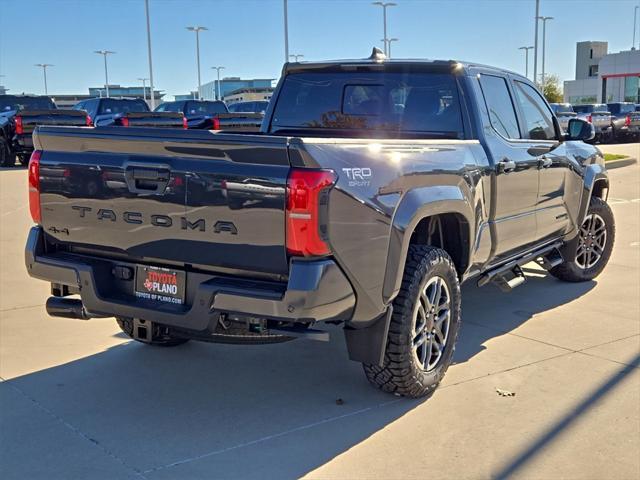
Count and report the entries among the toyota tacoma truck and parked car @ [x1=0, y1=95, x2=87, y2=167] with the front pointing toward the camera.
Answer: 0

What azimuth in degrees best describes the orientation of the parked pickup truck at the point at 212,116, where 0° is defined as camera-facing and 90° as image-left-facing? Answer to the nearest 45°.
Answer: approximately 135°

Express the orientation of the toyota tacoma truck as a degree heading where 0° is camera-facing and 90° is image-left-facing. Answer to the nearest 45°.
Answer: approximately 225°

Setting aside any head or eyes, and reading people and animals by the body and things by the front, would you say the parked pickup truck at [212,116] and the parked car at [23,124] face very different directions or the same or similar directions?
same or similar directions

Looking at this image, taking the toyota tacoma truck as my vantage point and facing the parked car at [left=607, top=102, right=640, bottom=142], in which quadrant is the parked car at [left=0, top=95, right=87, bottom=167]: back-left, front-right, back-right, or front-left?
front-left

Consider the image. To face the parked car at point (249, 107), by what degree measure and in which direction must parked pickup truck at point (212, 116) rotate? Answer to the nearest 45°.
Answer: approximately 45° to its right

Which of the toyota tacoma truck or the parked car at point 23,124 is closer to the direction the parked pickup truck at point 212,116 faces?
the parked car

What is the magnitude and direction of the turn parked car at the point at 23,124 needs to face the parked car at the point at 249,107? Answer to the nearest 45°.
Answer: approximately 90° to its right

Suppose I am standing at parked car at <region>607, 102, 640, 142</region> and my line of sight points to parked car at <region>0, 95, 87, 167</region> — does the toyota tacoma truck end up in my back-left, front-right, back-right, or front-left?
front-left

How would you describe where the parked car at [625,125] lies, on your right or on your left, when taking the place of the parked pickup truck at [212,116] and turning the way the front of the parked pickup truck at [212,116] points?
on your right

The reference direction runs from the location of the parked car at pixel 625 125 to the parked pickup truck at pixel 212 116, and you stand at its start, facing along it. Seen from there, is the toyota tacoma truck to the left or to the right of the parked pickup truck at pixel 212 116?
left

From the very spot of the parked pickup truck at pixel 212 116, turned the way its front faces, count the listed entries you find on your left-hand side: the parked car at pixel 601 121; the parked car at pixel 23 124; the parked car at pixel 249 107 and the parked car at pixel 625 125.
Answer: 1

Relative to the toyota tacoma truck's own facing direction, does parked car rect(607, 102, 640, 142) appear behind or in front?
in front
